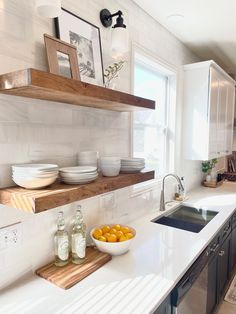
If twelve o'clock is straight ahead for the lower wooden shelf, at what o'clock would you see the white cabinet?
The white cabinet is roughly at 9 o'clock from the lower wooden shelf.

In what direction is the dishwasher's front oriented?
to the viewer's right

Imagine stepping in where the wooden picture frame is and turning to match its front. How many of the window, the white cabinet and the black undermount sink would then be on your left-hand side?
3

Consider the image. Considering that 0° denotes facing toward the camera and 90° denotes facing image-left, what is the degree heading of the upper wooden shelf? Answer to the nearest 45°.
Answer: approximately 315°

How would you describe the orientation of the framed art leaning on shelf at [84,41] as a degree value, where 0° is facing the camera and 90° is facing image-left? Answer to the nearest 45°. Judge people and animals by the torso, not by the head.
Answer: approximately 315°

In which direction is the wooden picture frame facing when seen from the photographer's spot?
facing the viewer and to the right of the viewer

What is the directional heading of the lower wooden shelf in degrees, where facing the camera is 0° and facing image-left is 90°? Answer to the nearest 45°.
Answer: approximately 315°
